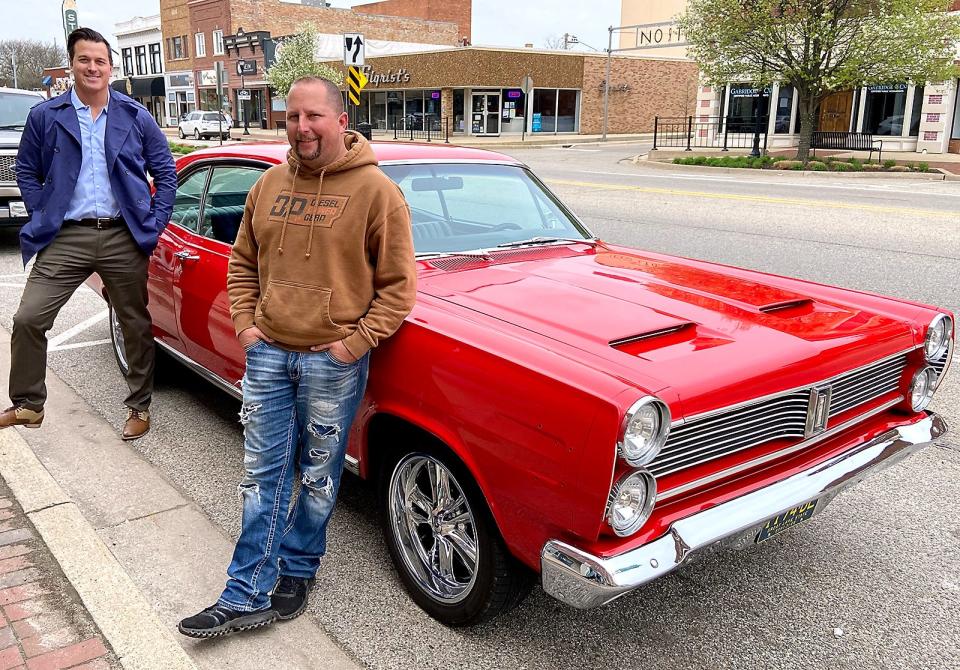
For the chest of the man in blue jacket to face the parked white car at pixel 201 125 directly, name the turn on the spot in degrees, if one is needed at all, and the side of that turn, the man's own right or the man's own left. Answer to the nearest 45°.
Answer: approximately 180°

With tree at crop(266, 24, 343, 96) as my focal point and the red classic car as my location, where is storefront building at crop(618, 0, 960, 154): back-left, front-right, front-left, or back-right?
front-right

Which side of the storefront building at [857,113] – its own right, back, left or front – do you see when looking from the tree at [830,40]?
front

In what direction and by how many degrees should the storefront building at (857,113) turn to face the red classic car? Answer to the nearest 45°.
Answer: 0° — it already faces it

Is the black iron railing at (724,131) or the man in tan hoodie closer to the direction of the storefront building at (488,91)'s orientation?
the man in tan hoodie

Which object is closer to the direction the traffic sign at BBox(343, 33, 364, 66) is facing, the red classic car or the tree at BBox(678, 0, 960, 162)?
the red classic car

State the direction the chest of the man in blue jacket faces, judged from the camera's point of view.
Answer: toward the camera

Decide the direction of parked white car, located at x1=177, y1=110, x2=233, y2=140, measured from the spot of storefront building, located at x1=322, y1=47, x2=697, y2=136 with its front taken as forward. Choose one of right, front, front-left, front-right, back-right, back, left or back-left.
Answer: right

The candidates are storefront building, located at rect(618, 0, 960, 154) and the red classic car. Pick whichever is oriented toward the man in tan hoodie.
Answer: the storefront building

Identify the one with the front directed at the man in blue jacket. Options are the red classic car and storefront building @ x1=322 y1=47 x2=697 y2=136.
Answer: the storefront building

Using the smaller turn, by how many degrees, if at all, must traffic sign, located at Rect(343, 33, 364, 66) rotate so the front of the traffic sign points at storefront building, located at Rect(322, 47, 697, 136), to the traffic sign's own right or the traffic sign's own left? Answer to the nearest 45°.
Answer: approximately 180°

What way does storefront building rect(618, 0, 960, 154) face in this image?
toward the camera

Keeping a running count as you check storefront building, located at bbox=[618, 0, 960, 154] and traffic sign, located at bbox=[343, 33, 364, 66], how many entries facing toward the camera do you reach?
2

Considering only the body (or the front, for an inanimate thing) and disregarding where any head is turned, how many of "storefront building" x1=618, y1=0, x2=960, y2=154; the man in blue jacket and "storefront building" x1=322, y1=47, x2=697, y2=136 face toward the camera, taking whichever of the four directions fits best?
3
